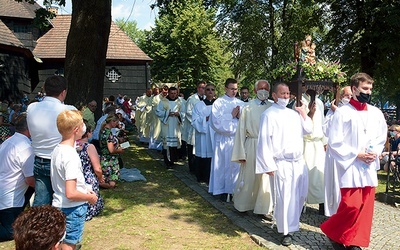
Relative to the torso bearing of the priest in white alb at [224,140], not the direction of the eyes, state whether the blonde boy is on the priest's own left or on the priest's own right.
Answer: on the priest's own right

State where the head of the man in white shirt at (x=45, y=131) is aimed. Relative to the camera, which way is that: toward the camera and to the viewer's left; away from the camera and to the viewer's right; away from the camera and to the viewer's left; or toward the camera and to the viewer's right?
away from the camera and to the viewer's right

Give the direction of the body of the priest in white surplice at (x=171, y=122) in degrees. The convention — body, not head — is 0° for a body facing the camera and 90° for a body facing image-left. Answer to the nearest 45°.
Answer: approximately 0°

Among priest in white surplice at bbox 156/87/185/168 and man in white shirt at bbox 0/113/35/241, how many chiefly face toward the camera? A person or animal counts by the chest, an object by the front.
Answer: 1

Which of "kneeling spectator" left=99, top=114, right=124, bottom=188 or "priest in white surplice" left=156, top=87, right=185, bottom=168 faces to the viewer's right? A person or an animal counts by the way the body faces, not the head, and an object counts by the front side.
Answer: the kneeling spectator

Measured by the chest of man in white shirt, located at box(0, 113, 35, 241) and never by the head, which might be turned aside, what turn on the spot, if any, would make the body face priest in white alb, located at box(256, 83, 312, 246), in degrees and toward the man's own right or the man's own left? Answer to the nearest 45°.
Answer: approximately 90° to the man's own right
